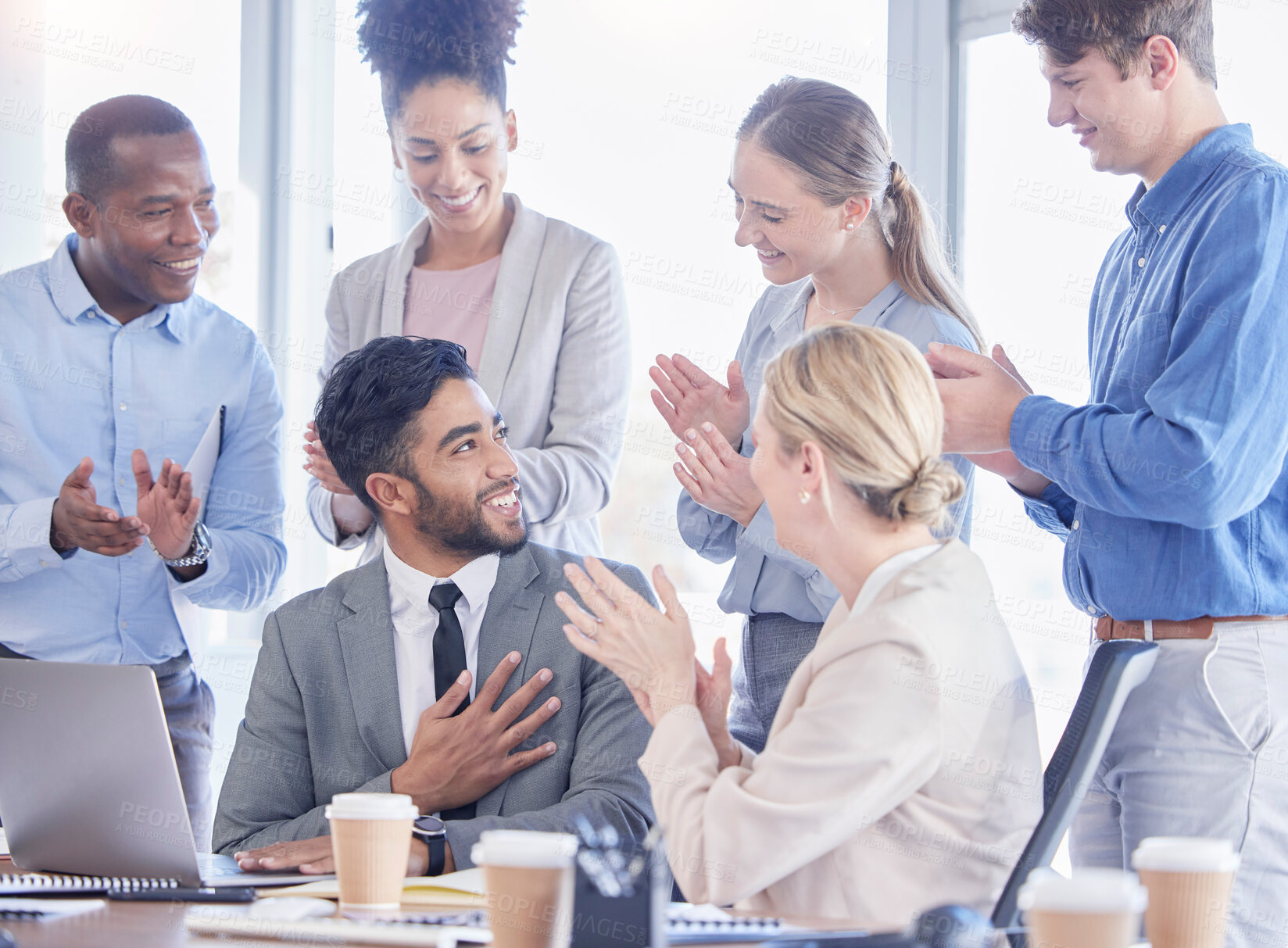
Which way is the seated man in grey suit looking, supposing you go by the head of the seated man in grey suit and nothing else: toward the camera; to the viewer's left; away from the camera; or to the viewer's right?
to the viewer's right

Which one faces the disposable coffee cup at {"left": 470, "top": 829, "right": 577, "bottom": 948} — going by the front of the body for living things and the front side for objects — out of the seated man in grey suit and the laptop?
the seated man in grey suit

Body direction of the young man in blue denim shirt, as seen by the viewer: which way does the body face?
to the viewer's left

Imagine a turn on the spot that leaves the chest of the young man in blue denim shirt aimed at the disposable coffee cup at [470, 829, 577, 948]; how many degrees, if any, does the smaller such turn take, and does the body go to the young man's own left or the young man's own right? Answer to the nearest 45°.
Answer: approximately 45° to the young man's own left

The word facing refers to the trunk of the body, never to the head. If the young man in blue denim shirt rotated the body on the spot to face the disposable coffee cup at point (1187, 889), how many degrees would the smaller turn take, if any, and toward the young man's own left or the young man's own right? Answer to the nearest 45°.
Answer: approximately 90° to the young man's own left

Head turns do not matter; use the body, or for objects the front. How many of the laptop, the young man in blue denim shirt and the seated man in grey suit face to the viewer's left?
1

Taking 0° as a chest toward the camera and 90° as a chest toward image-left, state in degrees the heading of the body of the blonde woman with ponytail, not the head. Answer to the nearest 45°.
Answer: approximately 45°

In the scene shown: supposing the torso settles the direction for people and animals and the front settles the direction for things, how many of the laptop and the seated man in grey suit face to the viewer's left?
0

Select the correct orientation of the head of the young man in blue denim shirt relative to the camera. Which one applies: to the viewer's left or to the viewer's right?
to the viewer's left

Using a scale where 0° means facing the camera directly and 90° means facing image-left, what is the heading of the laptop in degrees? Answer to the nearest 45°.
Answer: approximately 225°

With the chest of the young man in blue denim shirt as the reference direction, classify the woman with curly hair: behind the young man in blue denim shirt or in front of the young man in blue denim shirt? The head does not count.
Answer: in front

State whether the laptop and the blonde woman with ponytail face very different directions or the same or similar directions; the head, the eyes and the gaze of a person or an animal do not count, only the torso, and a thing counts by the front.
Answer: very different directions

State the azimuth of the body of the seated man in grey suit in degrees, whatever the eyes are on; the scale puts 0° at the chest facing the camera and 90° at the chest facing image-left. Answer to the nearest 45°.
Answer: approximately 0°

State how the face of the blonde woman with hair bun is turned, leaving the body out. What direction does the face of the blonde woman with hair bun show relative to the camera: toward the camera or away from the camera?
away from the camera

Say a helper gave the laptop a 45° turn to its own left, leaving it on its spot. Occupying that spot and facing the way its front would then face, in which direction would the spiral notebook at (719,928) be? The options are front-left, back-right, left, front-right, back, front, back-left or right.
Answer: back-right
